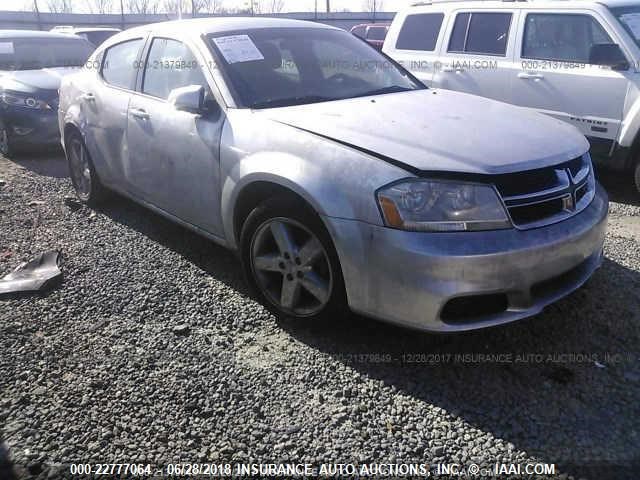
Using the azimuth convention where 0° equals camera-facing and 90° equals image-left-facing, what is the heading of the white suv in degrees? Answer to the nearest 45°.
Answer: approximately 315°

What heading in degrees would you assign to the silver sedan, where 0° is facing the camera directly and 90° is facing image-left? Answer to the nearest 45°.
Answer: approximately 315°

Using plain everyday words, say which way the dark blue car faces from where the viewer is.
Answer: facing the viewer and to the right of the viewer

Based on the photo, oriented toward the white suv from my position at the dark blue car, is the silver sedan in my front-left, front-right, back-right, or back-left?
front-right

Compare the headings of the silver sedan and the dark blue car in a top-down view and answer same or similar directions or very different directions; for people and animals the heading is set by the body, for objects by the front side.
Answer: same or similar directions

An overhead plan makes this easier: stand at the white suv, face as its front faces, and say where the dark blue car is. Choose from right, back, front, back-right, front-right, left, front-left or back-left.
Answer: back-right

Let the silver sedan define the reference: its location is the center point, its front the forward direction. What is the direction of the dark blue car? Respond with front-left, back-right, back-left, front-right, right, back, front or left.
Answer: back

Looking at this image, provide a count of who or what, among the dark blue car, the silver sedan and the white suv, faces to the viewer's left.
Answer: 0

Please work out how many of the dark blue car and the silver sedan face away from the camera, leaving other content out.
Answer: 0

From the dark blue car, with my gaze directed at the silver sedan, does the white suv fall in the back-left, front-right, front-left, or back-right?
front-left

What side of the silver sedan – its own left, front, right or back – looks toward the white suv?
left
